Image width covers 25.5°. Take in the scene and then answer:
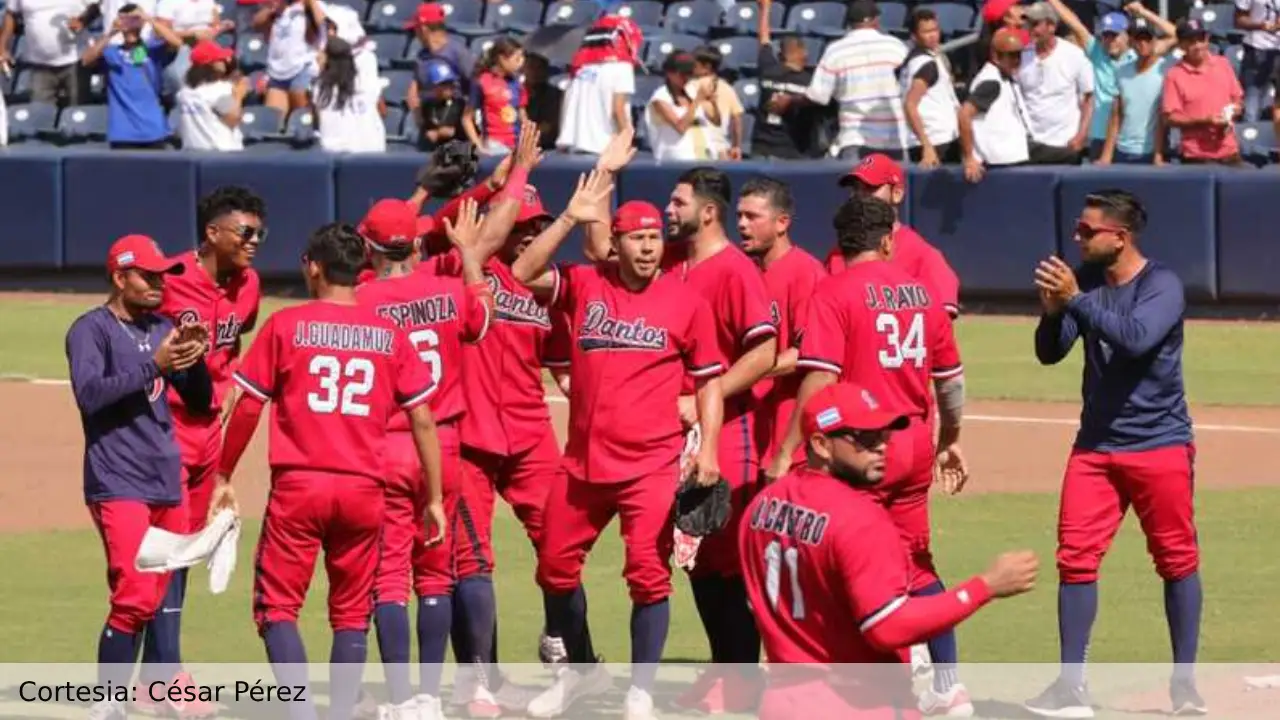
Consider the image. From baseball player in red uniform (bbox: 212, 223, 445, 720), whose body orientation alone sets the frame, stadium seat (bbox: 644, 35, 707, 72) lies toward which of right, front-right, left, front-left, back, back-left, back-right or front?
front

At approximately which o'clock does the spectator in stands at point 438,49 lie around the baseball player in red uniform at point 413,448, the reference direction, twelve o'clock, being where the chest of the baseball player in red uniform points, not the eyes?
The spectator in stands is roughly at 12 o'clock from the baseball player in red uniform.

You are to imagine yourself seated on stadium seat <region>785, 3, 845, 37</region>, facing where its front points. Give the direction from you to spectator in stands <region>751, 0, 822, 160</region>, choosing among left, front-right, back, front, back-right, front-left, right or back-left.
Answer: front

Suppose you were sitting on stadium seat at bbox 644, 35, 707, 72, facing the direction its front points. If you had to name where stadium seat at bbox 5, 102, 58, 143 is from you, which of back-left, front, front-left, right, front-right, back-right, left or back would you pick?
right

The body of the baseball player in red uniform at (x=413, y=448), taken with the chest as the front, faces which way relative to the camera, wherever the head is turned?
away from the camera

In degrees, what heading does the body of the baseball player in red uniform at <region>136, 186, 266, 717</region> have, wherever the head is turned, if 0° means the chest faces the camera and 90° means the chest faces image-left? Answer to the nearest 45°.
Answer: approximately 315°

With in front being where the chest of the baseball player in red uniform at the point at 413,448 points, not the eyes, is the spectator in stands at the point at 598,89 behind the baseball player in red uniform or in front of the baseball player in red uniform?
in front

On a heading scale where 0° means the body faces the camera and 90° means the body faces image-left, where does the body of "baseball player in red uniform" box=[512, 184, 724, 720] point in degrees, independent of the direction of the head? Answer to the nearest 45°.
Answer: approximately 0°

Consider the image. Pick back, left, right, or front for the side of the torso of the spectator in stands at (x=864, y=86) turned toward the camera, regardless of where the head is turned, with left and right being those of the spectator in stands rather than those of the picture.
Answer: back

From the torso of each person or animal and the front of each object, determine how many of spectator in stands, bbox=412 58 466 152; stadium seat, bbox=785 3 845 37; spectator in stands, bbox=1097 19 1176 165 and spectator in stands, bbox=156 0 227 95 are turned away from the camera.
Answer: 0

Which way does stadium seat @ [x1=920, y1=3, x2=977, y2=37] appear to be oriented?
toward the camera

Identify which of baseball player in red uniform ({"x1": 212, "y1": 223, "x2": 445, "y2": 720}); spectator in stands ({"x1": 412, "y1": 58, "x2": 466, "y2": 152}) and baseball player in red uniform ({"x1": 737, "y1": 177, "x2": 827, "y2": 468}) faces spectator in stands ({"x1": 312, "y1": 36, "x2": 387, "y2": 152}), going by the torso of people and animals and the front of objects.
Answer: baseball player in red uniform ({"x1": 212, "y1": 223, "x2": 445, "y2": 720})

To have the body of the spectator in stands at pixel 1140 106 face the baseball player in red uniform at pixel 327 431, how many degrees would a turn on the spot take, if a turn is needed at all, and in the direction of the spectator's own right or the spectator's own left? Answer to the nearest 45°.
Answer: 0° — they already face them

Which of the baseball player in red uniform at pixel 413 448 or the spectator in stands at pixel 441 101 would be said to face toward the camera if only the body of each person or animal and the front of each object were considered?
the spectator in stands

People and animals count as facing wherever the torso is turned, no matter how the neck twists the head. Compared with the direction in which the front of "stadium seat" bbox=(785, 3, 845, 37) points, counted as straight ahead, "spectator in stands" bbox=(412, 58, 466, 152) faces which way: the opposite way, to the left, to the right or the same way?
the same way

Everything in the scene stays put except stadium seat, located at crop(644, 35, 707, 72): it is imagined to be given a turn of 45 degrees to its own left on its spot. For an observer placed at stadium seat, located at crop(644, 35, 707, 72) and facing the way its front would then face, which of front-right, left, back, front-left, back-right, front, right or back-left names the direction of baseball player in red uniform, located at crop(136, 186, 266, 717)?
front-right

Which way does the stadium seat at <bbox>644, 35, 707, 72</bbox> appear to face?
toward the camera

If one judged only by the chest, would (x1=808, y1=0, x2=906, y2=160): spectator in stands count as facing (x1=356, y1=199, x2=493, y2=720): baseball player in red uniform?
no
